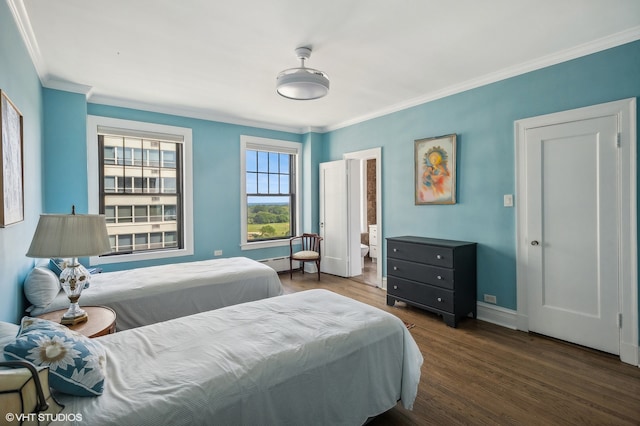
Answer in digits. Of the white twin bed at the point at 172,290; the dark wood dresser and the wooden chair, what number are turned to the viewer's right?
1

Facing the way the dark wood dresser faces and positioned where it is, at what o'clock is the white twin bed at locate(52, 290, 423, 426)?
The white twin bed is roughly at 11 o'clock from the dark wood dresser.

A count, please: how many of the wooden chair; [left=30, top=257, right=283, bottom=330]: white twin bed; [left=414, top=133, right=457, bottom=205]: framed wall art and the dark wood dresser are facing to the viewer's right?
1

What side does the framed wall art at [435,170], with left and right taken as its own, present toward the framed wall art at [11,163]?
front

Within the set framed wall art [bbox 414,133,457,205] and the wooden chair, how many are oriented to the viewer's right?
0

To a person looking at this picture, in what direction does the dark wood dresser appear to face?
facing the viewer and to the left of the viewer

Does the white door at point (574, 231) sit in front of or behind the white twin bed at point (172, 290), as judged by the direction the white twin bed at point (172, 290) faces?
in front

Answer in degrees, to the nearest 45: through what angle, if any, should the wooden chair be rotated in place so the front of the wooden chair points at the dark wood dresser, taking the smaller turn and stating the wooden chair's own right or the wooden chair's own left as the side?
approximately 90° to the wooden chair's own left

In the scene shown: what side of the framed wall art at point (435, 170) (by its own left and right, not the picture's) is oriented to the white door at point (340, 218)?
right

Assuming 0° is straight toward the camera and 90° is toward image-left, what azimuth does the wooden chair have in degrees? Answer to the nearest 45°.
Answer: approximately 45°

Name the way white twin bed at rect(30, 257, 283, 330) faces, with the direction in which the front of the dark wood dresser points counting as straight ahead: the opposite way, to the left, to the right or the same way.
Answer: the opposite way

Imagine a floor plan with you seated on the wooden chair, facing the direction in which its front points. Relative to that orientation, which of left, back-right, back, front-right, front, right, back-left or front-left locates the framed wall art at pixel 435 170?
left

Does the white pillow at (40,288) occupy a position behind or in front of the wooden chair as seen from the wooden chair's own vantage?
in front

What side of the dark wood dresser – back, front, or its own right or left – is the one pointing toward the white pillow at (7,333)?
front

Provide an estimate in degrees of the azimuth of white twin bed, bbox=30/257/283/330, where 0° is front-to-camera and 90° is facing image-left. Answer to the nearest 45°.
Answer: approximately 270°
